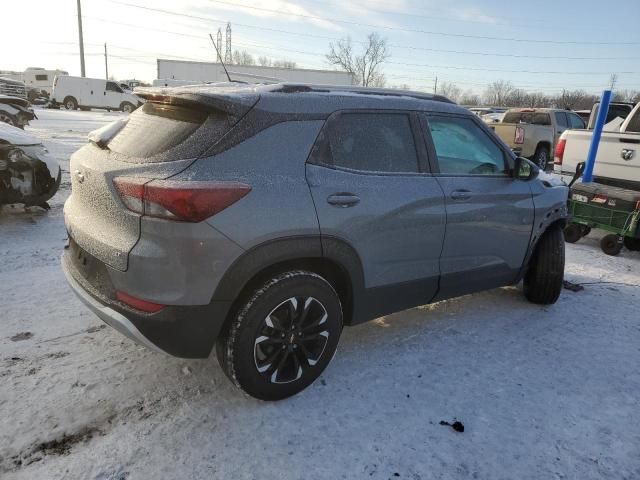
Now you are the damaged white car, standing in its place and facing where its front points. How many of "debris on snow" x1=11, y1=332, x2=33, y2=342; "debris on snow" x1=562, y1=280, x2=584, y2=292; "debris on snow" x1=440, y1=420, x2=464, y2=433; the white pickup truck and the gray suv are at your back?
0

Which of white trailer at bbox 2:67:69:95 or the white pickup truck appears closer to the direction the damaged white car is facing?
the white pickup truck

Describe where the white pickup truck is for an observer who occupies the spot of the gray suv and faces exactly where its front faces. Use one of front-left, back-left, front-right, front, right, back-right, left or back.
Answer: front

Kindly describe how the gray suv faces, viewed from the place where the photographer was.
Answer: facing away from the viewer and to the right of the viewer

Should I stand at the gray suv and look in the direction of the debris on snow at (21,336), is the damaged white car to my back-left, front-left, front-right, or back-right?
front-right

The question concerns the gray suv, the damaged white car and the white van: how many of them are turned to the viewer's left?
0

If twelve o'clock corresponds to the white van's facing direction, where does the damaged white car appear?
The damaged white car is roughly at 3 o'clock from the white van.

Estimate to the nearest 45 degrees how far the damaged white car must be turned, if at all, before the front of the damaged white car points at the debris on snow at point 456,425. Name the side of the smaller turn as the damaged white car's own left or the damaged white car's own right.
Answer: approximately 45° to the damaged white car's own right

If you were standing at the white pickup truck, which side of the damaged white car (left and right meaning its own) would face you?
front

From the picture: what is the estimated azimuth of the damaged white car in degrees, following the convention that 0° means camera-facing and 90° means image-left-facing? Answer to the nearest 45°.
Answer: approximately 315°

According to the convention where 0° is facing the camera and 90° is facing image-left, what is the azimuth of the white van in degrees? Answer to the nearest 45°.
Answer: approximately 270°

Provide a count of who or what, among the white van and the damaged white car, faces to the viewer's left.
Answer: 0

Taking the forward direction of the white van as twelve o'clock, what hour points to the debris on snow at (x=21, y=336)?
The debris on snow is roughly at 3 o'clock from the white van.

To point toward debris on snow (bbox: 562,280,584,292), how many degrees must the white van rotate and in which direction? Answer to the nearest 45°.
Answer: approximately 90° to its right

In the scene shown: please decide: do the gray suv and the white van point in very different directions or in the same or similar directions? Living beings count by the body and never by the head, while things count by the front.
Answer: same or similar directions

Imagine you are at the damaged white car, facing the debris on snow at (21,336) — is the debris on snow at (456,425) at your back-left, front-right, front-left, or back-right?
front-left

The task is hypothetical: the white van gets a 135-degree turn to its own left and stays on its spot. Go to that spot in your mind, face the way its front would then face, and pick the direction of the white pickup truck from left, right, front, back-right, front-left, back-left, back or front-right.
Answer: back-left

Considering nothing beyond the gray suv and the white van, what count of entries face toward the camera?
0

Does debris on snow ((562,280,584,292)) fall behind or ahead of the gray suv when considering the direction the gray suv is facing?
ahead

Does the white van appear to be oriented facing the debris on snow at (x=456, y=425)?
no

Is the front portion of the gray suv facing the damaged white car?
no
